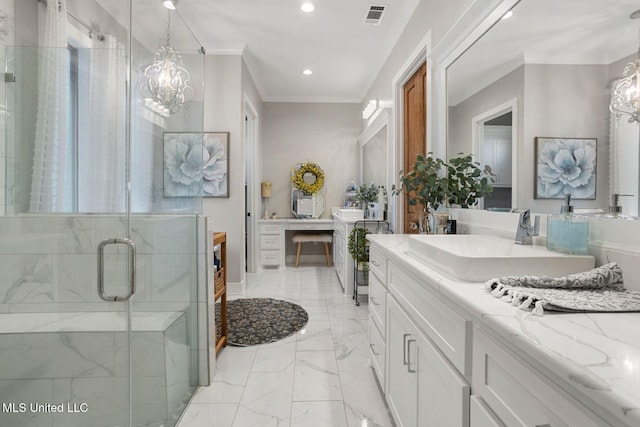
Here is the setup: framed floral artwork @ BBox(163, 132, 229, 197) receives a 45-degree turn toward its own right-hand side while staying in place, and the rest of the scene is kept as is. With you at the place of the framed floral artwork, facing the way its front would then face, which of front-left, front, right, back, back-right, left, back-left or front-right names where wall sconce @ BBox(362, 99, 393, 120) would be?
back

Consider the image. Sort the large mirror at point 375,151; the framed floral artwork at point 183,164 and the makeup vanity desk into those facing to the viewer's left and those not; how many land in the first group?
1

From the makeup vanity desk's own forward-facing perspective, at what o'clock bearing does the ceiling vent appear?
The ceiling vent is roughly at 11 o'clock from the makeup vanity desk.

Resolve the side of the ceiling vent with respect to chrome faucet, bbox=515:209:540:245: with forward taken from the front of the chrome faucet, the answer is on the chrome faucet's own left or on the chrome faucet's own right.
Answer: on the chrome faucet's own right

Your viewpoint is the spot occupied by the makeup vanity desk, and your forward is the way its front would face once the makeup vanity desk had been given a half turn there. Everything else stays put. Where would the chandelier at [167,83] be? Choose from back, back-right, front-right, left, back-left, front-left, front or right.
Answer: back

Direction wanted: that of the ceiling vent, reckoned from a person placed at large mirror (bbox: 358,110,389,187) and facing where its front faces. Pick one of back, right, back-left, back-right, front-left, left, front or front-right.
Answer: left

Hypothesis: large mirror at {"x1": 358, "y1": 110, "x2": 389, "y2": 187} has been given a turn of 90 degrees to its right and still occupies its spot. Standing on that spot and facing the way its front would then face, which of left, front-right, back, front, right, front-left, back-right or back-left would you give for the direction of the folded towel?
back

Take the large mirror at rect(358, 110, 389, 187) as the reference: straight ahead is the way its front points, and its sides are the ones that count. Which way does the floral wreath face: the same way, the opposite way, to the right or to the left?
to the left

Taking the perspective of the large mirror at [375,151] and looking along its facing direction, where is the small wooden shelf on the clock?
The small wooden shelf is roughly at 10 o'clock from the large mirror.

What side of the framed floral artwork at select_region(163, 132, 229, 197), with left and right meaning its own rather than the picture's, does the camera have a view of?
front

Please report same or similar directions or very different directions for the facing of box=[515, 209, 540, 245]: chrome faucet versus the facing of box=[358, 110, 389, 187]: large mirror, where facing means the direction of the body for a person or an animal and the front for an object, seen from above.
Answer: same or similar directions

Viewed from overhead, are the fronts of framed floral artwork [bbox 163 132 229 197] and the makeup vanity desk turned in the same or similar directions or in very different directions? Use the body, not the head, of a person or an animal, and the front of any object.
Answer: same or similar directions

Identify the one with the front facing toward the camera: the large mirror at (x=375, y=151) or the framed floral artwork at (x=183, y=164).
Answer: the framed floral artwork

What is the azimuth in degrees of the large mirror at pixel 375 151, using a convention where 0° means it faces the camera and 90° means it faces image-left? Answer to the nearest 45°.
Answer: approximately 90°
